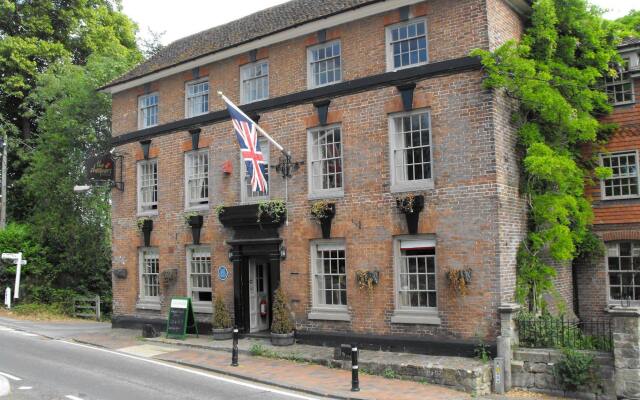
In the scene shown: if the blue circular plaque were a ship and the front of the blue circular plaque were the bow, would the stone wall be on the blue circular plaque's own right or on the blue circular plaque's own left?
on the blue circular plaque's own left

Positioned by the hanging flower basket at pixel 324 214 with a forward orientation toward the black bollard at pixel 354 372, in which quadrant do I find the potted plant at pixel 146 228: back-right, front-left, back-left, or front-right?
back-right

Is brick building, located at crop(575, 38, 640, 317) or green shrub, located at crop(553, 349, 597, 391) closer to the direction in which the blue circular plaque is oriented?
the green shrub

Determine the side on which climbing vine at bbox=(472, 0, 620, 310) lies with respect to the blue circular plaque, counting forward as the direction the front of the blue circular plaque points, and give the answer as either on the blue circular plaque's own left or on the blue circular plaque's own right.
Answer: on the blue circular plaque's own left

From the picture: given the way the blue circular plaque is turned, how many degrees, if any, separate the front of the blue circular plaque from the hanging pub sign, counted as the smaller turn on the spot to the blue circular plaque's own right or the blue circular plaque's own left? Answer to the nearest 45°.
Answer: approximately 90° to the blue circular plaque's own right

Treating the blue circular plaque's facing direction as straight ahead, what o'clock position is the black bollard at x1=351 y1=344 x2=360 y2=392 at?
The black bollard is roughly at 10 o'clock from the blue circular plaque.

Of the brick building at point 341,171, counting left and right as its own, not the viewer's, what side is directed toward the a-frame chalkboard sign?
right

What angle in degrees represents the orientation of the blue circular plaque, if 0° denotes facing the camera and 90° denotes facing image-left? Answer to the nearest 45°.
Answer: approximately 45°

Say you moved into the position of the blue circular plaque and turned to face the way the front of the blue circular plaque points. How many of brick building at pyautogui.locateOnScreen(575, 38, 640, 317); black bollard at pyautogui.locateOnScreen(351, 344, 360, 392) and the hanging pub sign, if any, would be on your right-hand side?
1
